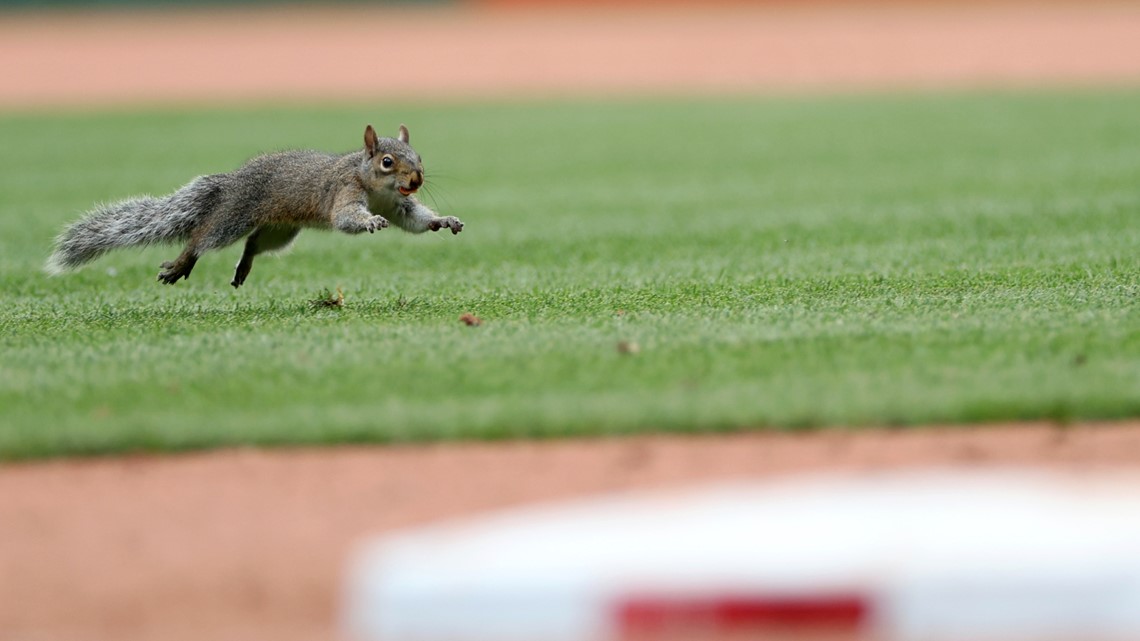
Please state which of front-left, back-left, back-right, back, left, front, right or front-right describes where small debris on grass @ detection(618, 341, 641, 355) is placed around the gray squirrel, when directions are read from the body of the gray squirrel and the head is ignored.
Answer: front-right

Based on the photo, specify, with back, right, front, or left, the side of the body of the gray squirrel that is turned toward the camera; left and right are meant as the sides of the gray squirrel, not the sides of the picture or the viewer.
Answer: right
